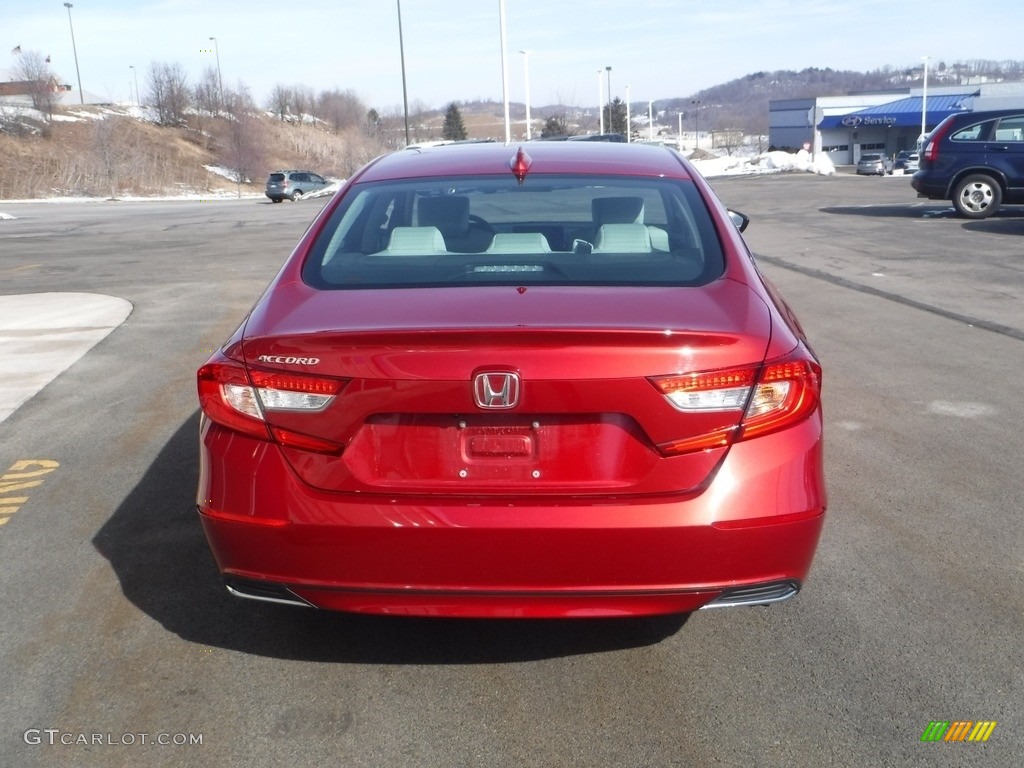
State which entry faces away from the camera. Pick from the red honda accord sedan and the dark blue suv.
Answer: the red honda accord sedan

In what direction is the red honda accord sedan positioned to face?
away from the camera

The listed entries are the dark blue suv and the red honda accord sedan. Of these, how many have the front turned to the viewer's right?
1

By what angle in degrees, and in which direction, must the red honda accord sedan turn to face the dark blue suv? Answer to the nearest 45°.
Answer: approximately 45° to its right

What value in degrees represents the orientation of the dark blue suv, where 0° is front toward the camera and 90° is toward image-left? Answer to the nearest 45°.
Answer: approximately 270°

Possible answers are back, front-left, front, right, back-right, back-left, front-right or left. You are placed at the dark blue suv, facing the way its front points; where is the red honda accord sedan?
right
